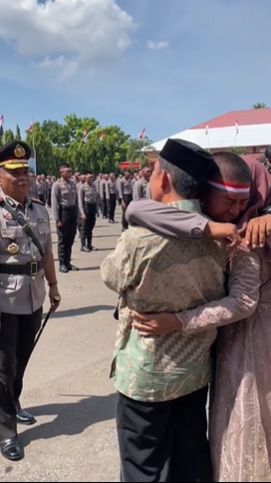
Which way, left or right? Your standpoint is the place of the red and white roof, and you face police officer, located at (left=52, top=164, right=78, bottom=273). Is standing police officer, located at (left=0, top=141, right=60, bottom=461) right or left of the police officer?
left

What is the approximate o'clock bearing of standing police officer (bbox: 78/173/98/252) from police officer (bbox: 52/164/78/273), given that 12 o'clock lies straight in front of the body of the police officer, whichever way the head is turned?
The standing police officer is roughly at 8 o'clock from the police officer.

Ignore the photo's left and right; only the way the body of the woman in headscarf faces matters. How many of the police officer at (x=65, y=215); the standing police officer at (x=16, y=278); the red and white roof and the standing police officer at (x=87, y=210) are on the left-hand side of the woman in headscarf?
0

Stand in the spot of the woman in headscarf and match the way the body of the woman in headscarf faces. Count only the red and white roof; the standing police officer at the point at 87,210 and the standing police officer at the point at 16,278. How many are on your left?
0

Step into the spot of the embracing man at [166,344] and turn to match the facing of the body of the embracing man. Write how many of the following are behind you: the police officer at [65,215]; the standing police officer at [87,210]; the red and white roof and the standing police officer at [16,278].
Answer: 0

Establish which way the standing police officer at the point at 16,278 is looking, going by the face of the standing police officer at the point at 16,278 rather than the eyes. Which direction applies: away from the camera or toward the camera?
toward the camera

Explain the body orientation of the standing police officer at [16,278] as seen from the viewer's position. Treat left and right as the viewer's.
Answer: facing the viewer and to the right of the viewer

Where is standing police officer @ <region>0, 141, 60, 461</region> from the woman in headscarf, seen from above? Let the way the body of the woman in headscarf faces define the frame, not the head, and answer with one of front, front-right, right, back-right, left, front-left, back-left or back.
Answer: front-right

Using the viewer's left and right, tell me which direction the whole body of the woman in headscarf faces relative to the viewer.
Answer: facing to the left of the viewer

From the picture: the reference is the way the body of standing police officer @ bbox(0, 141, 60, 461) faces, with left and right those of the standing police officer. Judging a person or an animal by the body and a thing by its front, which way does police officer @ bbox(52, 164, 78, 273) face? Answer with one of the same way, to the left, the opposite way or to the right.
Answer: the same way
